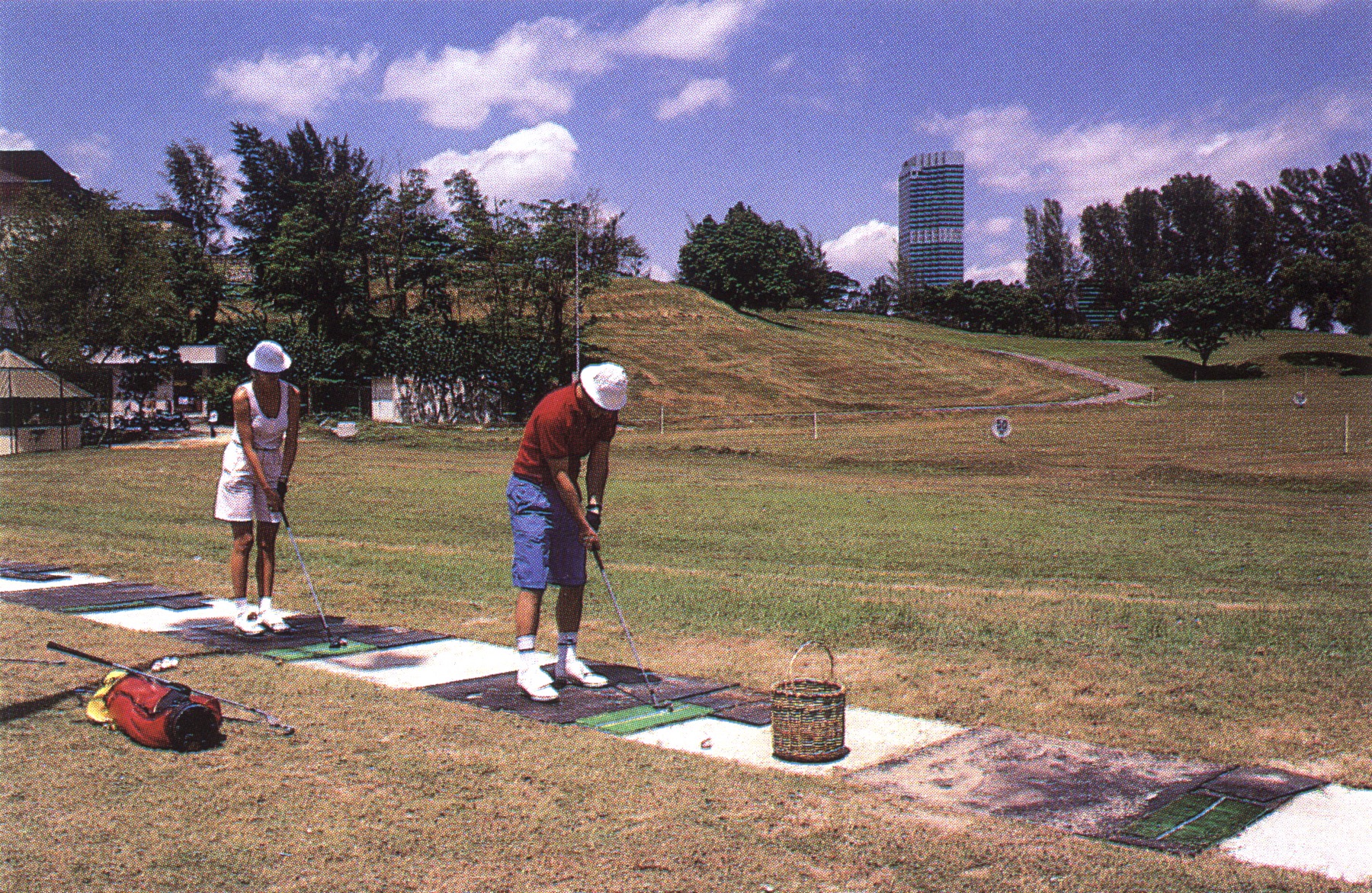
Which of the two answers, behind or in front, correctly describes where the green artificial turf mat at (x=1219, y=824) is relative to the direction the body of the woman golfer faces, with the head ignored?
in front

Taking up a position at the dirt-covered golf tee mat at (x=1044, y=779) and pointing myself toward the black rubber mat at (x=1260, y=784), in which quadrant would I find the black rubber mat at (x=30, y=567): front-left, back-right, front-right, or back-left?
back-left

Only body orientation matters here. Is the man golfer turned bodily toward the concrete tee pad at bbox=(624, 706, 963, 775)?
yes

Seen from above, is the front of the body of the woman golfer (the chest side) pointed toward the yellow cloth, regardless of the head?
no

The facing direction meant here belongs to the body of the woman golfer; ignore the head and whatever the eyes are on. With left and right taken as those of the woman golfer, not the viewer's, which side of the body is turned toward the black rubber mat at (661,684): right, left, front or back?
front

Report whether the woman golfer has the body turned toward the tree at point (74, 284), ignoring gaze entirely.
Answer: no

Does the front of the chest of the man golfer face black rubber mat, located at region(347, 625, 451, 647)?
no

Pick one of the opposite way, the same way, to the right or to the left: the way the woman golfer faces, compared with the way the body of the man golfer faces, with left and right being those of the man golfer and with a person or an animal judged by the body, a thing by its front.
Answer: the same way

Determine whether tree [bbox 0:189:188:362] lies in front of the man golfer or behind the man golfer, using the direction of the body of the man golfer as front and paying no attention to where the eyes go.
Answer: behind

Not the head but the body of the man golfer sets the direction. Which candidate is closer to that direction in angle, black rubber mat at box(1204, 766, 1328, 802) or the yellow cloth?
the black rubber mat

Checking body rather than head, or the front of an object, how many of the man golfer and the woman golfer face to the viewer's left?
0

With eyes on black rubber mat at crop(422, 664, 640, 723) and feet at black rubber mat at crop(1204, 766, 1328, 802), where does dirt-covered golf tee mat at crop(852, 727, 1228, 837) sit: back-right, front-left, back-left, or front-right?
front-left

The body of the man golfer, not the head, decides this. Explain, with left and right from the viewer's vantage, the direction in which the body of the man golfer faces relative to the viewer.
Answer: facing the viewer and to the right of the viewer

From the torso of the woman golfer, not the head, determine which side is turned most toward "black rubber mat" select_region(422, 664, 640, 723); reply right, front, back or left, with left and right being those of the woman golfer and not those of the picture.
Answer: front

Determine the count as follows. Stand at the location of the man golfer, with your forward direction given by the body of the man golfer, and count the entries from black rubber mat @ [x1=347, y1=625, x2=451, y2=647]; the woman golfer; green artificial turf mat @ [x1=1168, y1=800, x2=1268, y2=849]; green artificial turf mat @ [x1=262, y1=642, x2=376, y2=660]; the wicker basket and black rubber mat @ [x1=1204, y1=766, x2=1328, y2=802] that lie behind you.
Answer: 3

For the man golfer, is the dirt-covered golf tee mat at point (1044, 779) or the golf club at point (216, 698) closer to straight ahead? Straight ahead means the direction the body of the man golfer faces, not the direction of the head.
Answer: the dirt-covered golf tee mat

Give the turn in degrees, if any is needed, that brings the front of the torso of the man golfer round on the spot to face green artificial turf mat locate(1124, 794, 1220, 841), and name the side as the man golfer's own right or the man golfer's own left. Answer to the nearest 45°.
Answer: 0° — they already face it

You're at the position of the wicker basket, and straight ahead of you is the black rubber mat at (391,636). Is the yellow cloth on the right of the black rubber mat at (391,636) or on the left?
left

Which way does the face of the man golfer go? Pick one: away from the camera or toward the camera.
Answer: toward the camera
